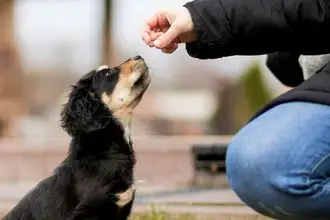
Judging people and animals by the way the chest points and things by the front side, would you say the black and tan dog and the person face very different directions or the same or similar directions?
very different directions

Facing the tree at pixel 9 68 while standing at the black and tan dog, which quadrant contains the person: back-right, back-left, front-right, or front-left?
back-right

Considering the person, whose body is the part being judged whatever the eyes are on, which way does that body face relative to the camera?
to the viewer's left

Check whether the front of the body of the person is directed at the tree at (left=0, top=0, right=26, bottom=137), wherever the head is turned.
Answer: no

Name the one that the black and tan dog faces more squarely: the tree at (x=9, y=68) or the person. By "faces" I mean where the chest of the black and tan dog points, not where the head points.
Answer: the person

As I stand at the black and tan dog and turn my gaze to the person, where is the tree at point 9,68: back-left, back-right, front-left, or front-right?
back-left

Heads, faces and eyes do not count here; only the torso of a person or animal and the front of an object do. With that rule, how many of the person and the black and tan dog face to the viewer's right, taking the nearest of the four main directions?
1

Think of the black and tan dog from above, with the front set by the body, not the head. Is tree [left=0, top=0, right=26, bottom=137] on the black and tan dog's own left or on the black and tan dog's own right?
on the black and tan dog's own left

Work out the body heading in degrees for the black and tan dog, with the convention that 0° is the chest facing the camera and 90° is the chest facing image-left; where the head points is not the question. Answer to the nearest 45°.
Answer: approximately 270°
